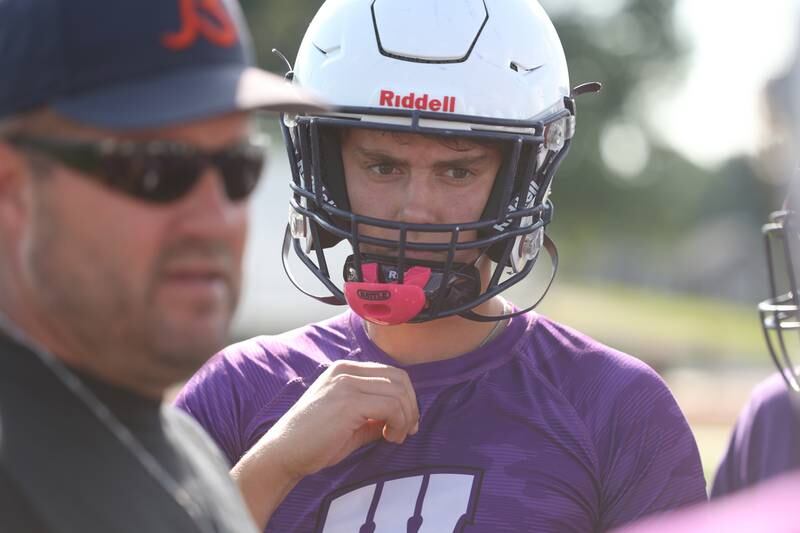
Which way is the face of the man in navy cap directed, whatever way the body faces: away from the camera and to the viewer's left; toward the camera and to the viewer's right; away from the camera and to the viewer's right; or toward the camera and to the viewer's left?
toward the camera and to the viewer's right

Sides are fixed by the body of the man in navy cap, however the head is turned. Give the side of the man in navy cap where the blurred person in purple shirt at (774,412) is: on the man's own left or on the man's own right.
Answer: on the man's own left
